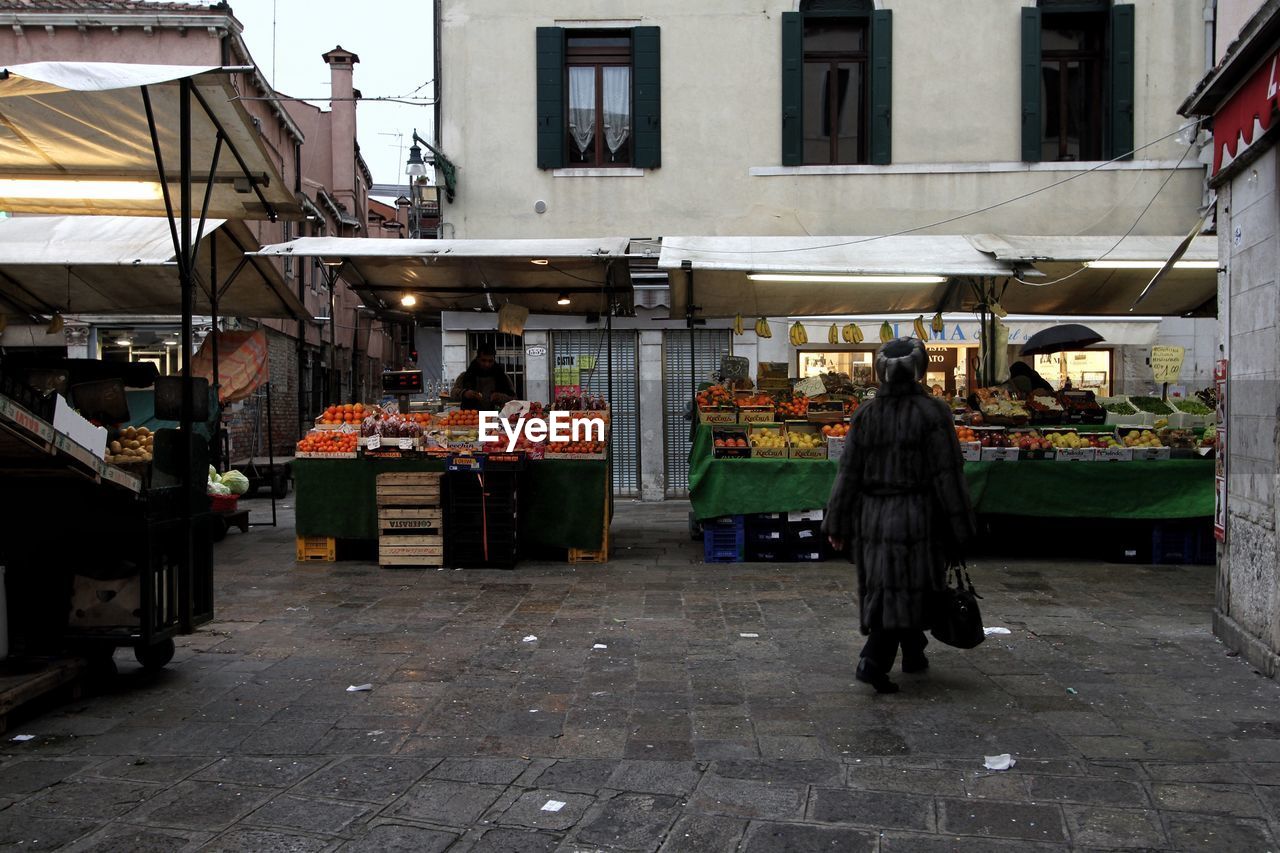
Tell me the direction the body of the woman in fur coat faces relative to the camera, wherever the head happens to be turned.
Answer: away from the camera

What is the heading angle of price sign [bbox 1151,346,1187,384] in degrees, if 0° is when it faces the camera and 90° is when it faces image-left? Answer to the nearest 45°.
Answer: approximately 0°

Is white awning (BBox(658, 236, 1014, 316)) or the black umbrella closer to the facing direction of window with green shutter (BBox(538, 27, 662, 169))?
the white awning

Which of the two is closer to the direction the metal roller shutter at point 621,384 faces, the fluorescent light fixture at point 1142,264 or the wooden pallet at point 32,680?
the wooden pallet

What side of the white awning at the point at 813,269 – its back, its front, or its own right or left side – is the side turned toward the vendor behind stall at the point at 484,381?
right

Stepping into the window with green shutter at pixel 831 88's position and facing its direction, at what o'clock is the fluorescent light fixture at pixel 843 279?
The fluorescent light fixture is roughly at 12 o'clock from the window with green shutter.

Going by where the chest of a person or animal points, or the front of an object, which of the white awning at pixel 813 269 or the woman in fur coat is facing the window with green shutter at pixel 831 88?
the woman in fur coat

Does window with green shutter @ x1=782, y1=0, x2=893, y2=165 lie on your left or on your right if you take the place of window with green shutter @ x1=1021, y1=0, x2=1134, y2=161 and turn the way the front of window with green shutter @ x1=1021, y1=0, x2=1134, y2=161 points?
on your right

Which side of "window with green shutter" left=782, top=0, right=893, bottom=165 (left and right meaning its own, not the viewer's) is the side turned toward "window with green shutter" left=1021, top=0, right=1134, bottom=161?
left

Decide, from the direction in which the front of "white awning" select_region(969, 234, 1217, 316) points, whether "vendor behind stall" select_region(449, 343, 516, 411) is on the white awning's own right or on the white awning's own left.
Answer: on the white awning's own right
